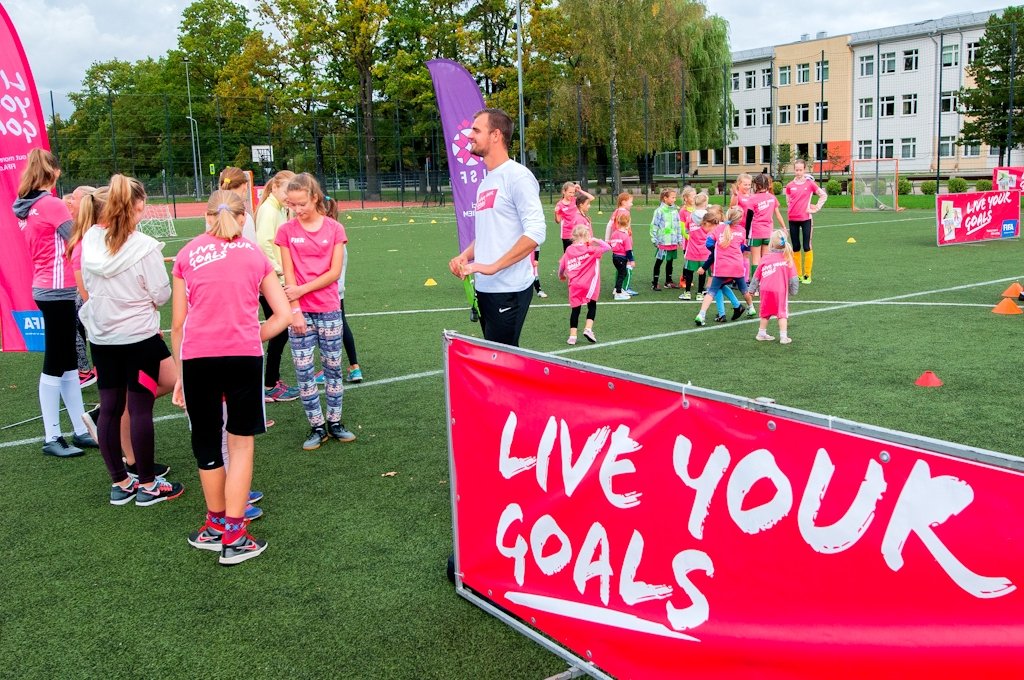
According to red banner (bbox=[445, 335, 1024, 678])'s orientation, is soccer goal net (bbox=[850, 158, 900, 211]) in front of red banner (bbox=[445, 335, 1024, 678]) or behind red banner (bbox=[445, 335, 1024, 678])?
behind

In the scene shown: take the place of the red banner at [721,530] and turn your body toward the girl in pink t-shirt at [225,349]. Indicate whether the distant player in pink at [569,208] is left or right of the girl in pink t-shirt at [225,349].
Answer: right

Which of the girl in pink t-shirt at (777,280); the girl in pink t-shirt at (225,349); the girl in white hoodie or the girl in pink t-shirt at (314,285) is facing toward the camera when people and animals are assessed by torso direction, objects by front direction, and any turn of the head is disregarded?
the girl in pink t-shirt at (314,285)

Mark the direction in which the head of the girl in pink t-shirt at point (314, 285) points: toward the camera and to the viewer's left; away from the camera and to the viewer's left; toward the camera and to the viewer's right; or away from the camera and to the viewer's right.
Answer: toward the camera and to the viewer's left

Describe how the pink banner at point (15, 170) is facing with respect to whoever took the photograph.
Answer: facing the viewer

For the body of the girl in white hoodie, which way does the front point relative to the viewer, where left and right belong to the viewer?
facing away from the viewer and to the right of the viewer

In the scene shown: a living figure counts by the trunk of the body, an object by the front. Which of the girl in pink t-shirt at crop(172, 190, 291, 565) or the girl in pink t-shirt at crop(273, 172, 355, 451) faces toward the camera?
the girl in pink t-shirt at crop(273, 172, 355, 451)

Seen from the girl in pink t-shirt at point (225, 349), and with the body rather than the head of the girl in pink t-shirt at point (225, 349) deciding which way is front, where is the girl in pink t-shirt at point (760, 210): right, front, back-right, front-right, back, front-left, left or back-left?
front-right

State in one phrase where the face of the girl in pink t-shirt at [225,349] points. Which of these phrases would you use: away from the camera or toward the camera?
away from the camera

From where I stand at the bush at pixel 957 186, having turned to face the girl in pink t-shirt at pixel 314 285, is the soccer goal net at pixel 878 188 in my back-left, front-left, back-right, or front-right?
front-right

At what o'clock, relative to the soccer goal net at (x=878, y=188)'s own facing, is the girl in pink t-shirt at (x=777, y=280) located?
The girl in pink t-shirt is roughly at 12 o'clock from the soccer goal net.

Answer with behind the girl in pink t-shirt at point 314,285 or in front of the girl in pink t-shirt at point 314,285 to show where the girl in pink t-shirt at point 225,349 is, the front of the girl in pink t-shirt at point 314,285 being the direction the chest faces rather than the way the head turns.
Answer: in front

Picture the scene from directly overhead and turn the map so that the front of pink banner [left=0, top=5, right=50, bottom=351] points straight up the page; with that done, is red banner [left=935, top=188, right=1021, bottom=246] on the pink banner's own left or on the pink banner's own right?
on the pink banner's own left

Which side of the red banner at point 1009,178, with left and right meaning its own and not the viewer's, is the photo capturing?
front

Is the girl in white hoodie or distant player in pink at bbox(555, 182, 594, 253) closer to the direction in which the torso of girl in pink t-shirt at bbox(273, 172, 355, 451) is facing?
the girl in white hoodie
